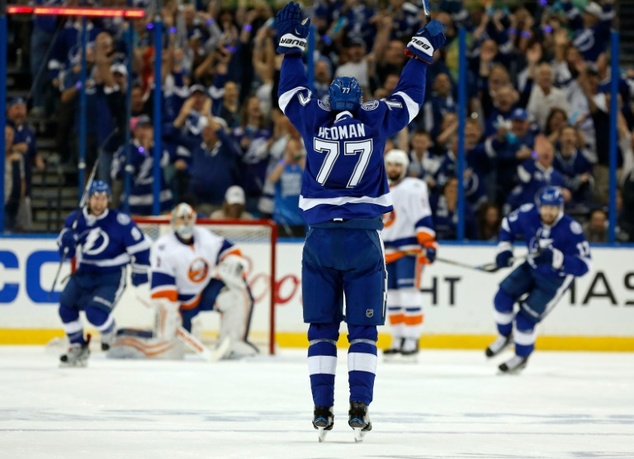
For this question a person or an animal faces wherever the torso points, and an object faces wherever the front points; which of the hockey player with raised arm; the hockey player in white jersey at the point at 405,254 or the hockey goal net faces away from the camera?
the hockey player with raised arm

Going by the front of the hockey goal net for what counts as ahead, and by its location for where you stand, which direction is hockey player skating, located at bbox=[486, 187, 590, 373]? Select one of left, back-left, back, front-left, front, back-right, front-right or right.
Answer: front-left

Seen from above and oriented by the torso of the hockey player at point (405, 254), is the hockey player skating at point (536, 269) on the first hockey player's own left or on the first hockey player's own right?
on the first hockey player's own left

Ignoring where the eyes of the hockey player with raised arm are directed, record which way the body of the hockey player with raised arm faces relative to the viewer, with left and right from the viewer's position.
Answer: facing away from the viewer

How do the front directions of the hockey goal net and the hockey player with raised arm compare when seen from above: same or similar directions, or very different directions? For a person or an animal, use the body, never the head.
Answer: very different directions

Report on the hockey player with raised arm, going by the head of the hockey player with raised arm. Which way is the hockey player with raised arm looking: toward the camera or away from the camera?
away from the camera

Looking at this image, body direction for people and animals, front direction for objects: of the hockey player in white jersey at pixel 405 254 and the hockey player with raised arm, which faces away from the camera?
the hockey player with raised arm

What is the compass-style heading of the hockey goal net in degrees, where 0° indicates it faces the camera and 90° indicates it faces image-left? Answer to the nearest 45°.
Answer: approximately 0°
